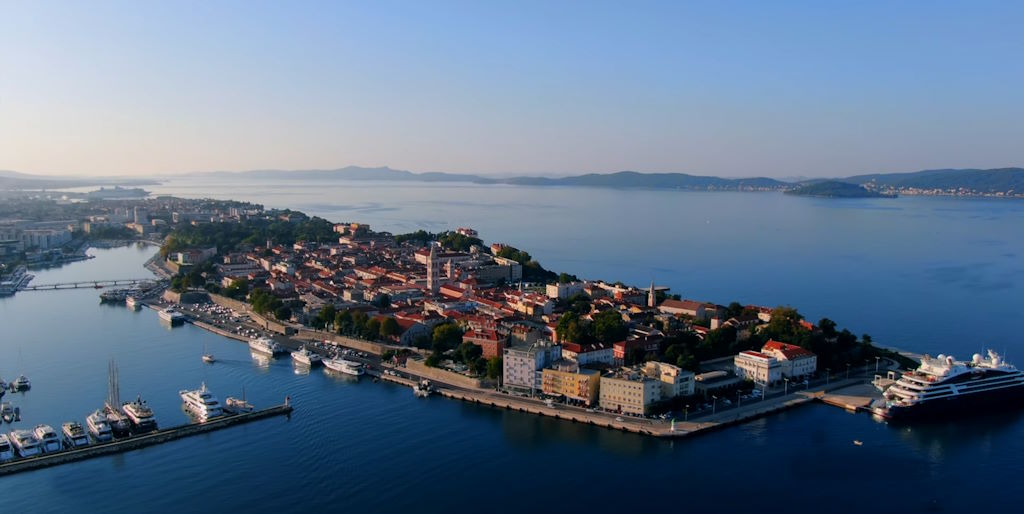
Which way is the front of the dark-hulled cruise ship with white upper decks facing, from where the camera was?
facing away from the viewer and to the right of the viewer

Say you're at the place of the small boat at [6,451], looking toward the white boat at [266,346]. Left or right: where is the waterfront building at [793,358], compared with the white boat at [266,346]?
right

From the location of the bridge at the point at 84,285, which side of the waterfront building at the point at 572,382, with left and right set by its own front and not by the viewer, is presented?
right

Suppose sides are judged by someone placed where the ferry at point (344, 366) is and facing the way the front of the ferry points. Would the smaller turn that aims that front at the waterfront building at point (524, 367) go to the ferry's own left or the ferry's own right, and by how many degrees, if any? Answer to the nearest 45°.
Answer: approximately 180°

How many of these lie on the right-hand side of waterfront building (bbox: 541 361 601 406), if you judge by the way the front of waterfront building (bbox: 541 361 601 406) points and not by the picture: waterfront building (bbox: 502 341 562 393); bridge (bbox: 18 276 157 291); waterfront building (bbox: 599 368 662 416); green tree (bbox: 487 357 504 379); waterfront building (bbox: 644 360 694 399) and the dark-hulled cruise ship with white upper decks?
3

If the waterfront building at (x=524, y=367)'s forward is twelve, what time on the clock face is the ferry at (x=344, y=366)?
The ferry is roughly at 2 o'clock from the waterfront building.

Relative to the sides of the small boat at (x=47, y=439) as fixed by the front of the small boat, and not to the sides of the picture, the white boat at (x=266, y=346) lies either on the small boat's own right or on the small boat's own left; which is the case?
on the small boat's own right

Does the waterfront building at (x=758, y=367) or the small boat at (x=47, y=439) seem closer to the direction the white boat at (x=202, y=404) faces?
the small boat

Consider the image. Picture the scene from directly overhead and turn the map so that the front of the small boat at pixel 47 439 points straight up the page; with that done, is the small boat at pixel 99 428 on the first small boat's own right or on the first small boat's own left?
on the first small boat's own right

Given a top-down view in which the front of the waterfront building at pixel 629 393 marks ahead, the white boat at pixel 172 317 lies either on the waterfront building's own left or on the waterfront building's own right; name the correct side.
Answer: on the waterfront building's own right

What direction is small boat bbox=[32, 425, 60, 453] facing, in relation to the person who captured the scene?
facing away from the viewer and to the left of the viewer

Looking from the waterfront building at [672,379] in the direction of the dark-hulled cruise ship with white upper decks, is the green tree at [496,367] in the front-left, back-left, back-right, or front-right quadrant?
back-left

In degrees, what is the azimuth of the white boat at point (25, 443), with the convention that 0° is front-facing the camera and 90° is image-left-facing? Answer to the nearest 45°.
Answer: approximately 135°

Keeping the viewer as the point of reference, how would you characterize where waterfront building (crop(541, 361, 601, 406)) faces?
facing the viewer and to the left of the viewer
